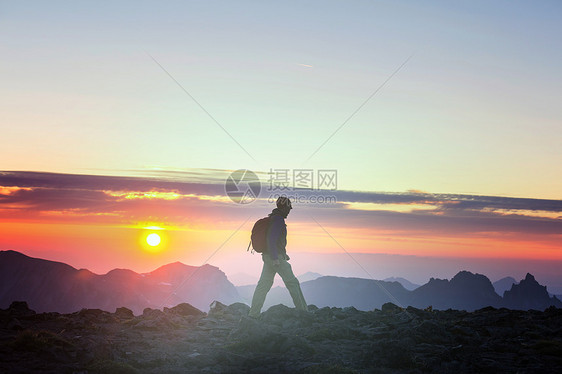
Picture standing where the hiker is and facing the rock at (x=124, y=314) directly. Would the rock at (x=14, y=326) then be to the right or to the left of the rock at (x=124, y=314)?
left

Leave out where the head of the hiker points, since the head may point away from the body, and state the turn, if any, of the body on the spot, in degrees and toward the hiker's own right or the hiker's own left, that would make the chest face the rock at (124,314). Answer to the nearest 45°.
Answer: approximately 135° to the hiker's own left

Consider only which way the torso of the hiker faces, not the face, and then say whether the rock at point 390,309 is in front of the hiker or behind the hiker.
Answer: in front

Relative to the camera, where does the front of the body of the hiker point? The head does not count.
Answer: to the viewer's right

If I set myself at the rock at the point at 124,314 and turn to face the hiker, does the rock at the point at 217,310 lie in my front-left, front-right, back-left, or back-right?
front-left

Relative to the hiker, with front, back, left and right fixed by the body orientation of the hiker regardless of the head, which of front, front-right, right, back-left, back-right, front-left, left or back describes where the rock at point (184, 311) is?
back-left

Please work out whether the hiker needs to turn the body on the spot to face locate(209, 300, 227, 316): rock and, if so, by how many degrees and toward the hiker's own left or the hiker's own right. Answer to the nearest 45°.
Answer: approximately 135° to the hiker's own left
